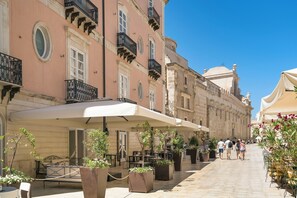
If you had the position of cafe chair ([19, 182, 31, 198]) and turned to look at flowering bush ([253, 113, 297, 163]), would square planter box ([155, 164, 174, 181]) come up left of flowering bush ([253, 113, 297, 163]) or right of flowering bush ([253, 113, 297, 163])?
left

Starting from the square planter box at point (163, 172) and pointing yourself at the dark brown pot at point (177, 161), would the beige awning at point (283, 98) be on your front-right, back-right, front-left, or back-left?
front-right

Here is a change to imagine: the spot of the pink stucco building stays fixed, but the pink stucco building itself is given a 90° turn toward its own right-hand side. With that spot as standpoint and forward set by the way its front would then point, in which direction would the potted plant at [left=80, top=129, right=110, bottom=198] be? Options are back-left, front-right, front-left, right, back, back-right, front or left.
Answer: front-left

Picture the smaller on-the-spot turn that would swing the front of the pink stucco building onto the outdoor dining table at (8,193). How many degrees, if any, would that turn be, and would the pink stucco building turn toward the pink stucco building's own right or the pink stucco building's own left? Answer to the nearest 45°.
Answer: approximately 45° to the pink stucco building's own right

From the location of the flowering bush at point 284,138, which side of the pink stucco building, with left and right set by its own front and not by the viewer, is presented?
front

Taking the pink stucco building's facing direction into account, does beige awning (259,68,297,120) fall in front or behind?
in front

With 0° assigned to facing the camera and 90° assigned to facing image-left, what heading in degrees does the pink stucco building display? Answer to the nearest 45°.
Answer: approximately 315°

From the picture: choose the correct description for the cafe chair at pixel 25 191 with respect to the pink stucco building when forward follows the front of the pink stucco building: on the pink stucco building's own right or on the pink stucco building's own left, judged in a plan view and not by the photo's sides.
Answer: on the pink stucco building's own right

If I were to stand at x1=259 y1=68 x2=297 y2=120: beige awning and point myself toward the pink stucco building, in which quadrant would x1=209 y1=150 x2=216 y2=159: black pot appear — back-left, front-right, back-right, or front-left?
front-right

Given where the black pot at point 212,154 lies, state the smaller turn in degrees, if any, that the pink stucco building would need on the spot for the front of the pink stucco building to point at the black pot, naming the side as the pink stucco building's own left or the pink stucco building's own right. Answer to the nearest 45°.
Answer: approximately 90° to the pink stucco building's own left
